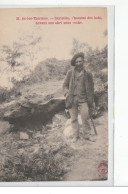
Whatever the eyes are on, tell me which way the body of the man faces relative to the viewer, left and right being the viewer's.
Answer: facing the viewer
